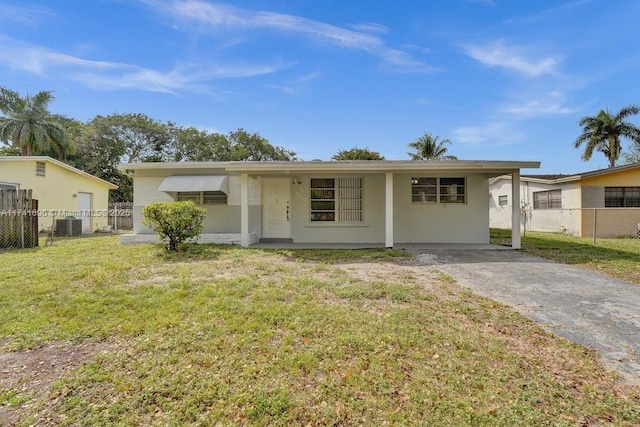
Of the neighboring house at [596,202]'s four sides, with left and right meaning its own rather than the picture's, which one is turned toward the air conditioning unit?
right

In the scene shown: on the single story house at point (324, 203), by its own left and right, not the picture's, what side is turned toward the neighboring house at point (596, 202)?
left

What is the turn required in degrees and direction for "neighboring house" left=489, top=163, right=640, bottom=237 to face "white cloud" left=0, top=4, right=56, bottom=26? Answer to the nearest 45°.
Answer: approximately 90° to its right

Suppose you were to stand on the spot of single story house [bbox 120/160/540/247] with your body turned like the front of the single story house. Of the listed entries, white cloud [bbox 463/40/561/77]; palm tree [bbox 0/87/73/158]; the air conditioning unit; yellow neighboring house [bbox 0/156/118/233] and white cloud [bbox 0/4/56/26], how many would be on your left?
1

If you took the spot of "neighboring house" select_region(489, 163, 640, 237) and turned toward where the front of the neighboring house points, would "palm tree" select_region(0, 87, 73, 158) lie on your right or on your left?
on your right

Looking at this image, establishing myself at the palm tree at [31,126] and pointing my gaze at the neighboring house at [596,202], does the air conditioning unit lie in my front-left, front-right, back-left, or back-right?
front-right

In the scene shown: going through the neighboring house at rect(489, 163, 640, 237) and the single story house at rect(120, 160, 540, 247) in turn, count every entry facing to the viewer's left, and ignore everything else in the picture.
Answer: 0

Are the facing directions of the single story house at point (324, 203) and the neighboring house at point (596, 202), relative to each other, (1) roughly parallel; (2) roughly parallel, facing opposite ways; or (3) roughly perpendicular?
roughly parallel

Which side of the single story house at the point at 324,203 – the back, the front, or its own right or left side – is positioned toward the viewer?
front

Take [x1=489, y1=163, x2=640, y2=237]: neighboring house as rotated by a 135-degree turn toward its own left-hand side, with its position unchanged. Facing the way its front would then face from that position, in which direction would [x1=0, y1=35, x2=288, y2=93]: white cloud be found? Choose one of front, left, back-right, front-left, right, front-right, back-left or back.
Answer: back-left

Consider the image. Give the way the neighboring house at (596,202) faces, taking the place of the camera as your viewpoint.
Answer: facing the viewer and to the right of the viewer
